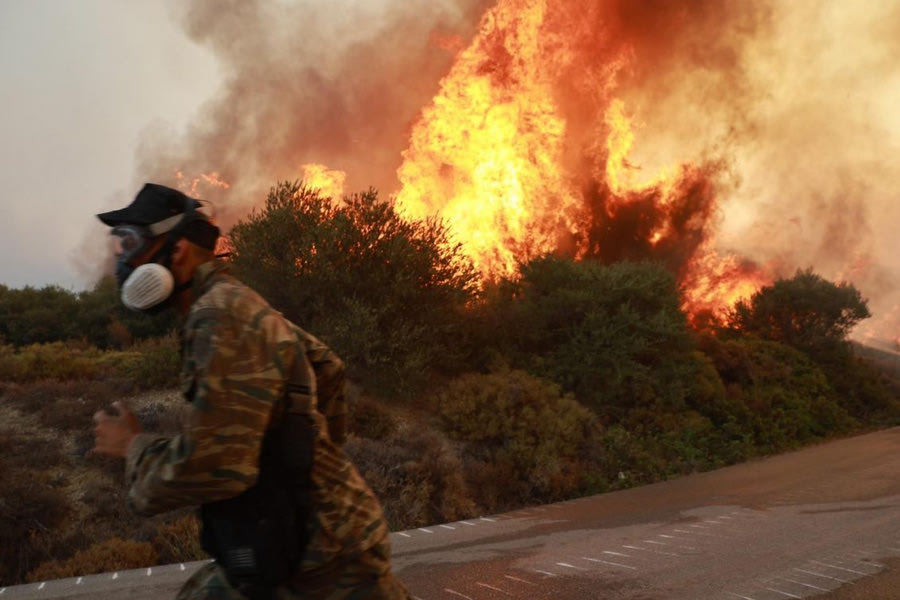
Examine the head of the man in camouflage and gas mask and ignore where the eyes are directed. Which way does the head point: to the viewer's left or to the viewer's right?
to the viewer's left

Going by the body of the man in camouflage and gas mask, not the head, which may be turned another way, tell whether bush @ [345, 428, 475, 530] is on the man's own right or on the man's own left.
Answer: on the man's own right

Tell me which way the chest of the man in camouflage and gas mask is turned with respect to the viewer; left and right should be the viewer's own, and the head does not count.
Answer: facing to the left of the viewer

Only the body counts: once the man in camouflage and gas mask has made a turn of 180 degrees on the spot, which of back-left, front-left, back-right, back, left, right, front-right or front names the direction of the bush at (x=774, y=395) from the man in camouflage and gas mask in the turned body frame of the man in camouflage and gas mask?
front-left

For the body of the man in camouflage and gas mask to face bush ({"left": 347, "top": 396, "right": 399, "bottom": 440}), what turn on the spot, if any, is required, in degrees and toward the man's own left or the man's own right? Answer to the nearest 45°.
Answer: approximately 90° to the man's own right

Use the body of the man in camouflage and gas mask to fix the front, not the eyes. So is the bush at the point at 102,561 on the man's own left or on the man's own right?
on the man's own right

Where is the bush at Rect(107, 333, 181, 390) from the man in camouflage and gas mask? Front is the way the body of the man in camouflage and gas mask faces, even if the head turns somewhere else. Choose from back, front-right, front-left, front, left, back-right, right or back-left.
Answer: right

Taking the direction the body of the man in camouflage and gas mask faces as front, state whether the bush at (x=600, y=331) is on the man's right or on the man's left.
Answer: on the man's right
